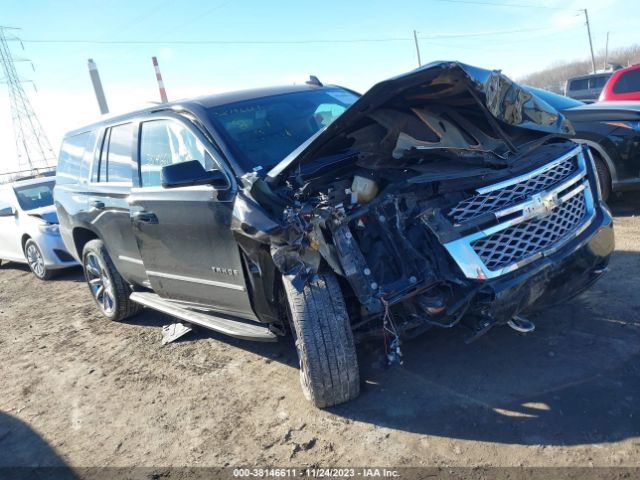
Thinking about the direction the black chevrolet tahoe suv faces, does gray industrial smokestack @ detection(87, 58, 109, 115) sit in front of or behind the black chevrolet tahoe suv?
behind

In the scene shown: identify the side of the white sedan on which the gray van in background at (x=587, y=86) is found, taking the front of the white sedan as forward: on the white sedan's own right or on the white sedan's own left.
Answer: on the white sedan's own left

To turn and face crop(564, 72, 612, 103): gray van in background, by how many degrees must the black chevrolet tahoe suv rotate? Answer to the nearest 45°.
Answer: approximately 90° to its left

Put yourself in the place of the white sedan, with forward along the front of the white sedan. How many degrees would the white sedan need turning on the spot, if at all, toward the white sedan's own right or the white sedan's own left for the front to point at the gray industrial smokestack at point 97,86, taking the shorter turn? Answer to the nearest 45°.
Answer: approximately 135° to the white sedan's own left

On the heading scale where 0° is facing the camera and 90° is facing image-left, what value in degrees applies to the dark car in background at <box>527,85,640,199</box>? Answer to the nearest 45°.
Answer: approximately 315°

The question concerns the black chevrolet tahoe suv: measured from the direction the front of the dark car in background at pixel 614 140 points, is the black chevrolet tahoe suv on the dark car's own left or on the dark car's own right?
on the dark car's own right

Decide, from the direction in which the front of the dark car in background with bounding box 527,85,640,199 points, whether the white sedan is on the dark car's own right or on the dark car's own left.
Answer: on the dark car's own right
